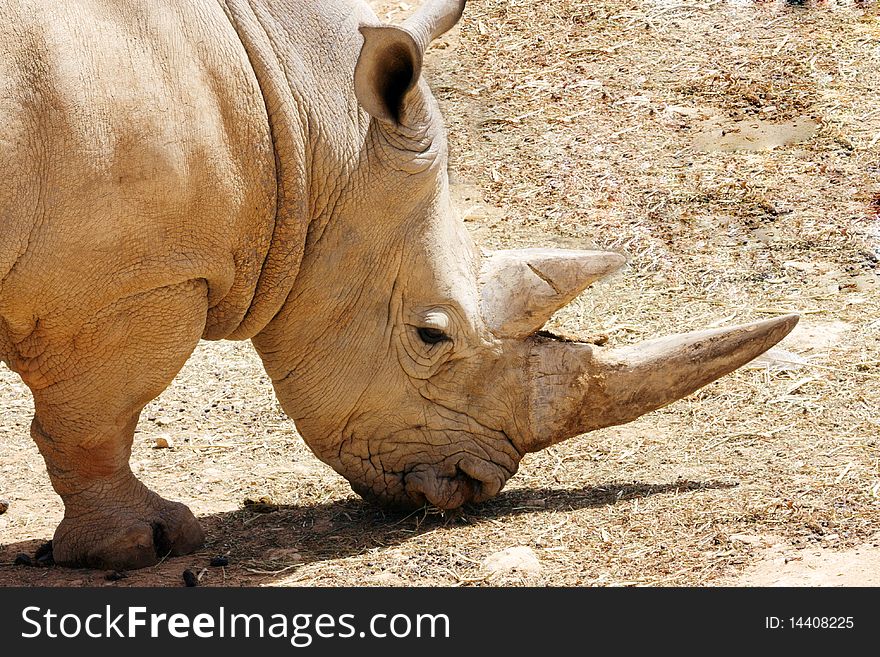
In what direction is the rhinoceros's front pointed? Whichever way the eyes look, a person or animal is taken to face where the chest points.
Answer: to the viewer's right

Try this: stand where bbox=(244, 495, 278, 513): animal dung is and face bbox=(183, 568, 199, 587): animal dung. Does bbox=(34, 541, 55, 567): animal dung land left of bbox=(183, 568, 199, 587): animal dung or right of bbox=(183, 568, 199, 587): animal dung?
right
